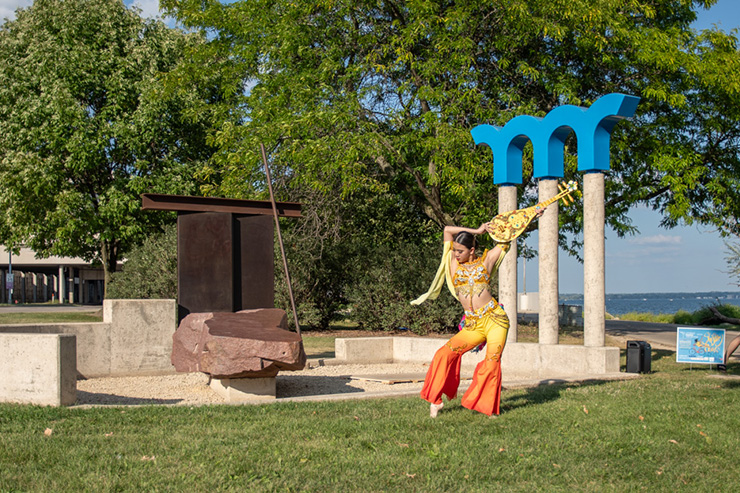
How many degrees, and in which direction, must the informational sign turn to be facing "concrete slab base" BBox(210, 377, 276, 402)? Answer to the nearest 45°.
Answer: approximately 45° to its right

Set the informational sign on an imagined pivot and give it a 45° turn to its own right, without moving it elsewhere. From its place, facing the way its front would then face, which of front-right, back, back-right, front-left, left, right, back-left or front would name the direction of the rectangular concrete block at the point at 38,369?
front

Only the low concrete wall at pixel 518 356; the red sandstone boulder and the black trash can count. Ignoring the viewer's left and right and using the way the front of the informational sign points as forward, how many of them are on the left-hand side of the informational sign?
0

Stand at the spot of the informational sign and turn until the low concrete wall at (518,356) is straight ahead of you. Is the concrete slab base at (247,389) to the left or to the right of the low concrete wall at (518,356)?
left

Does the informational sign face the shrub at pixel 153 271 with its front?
no

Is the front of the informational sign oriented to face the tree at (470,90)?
no

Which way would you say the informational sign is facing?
toward the camera

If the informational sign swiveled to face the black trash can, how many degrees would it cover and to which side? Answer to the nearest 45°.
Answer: approximately 45° to its right

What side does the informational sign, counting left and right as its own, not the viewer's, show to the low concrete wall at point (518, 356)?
right

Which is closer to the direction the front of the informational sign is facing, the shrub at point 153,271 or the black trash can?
the black trash can
